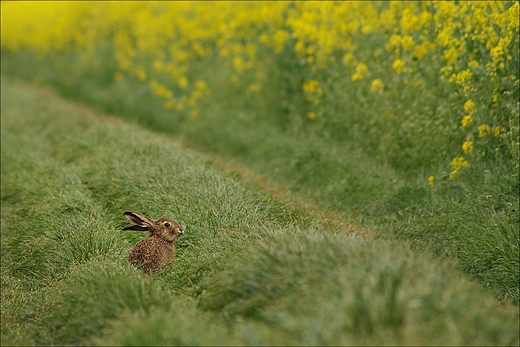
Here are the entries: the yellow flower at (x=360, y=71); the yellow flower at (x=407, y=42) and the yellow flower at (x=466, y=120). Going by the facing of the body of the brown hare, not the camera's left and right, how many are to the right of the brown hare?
0

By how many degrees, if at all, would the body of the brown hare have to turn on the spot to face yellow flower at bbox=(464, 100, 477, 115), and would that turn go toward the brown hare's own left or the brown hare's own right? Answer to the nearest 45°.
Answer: approximately 45° to the brown hare's own left

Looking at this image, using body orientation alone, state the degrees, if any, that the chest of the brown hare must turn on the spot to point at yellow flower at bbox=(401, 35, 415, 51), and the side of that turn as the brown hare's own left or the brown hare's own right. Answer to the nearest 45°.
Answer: approximately 45° to the brown hare's own left

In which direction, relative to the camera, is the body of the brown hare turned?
to the viewer's right

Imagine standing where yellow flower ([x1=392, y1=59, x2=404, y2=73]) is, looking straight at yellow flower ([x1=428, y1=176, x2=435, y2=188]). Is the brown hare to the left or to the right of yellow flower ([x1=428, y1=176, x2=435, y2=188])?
right

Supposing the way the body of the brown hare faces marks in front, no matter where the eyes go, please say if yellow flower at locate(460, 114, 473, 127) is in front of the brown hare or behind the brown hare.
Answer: in front

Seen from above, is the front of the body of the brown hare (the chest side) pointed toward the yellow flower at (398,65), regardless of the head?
no

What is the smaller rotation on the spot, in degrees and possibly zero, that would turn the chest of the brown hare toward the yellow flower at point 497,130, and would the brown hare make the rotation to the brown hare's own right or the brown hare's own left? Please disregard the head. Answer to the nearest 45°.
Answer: approximately 45° to the brown hare's own left

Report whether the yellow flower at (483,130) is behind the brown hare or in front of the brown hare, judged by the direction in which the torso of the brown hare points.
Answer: in front

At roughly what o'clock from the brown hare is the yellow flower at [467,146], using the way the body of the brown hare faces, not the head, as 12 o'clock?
The yellow flower is roughly at 11 o'clock from the brown hare.

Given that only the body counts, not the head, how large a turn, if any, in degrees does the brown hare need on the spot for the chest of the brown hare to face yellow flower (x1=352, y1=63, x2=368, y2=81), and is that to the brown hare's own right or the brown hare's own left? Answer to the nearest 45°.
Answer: approximately 45° to the brown hare's own left

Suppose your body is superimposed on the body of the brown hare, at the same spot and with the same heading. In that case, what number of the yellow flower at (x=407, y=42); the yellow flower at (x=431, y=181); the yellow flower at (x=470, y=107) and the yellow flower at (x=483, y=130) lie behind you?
0
